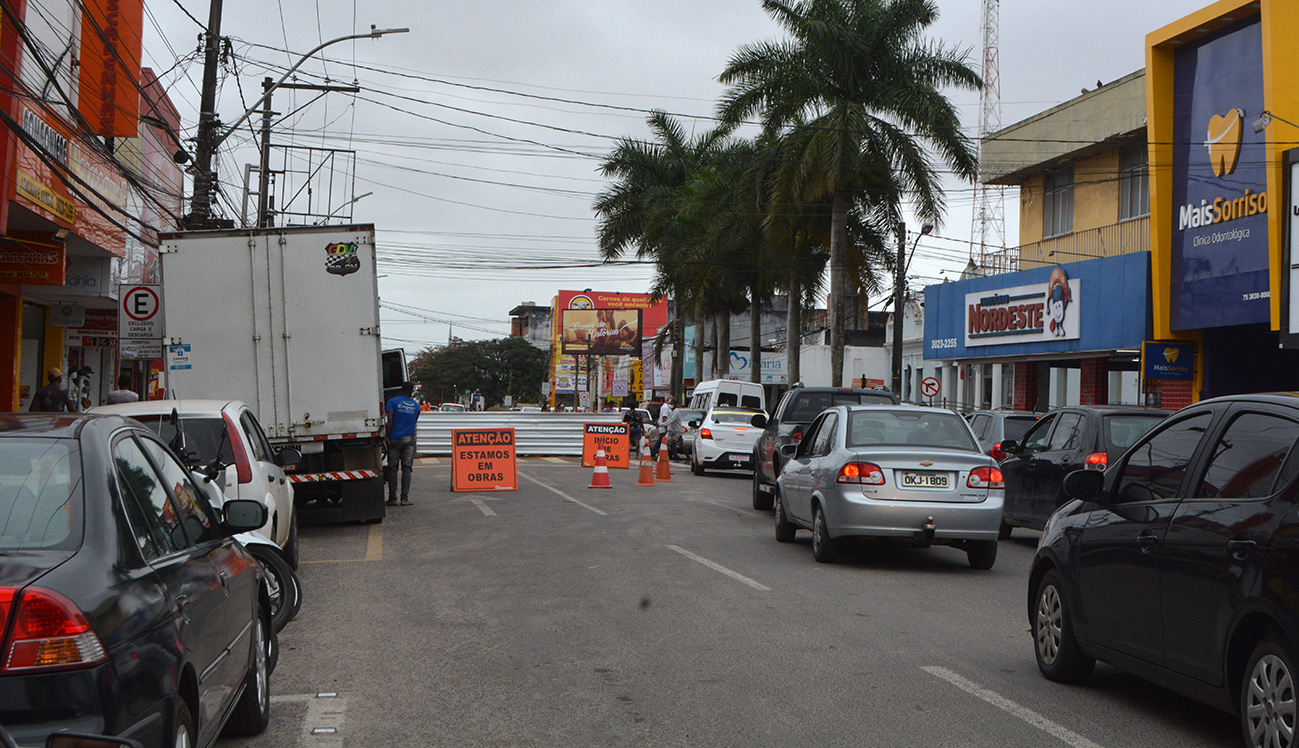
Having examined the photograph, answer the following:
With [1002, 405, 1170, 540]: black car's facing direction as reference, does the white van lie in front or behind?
in front

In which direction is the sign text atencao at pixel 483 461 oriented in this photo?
toward the camera

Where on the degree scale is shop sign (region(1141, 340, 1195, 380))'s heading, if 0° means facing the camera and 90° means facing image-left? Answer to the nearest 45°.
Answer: approximately 0°

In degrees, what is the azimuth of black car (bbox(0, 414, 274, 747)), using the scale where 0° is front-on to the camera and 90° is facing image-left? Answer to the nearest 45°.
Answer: approximately 225°

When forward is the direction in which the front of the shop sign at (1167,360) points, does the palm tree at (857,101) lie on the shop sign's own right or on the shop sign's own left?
on the shop sign's own right

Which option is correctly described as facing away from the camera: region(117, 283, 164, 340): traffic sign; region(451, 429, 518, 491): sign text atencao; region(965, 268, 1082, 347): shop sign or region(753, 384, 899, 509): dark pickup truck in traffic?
the dark pickup truck in traffic

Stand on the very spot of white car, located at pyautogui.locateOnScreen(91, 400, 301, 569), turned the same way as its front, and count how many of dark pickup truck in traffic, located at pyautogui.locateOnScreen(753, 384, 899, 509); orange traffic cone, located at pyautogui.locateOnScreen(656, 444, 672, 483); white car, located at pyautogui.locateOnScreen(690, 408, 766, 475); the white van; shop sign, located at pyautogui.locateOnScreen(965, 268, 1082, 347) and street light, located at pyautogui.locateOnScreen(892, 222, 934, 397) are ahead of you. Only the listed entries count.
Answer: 6

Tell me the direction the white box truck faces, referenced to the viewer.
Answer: facing away from the viewer

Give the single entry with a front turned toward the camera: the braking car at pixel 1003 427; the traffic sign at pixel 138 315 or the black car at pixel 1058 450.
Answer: the traffic sign

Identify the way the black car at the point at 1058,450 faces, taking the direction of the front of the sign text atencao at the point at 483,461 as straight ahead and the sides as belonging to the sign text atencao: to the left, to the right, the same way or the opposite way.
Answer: the opposite way

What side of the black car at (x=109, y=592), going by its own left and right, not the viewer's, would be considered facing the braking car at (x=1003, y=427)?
front

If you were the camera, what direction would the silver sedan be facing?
facing away from the viewer and to the left of the viewer

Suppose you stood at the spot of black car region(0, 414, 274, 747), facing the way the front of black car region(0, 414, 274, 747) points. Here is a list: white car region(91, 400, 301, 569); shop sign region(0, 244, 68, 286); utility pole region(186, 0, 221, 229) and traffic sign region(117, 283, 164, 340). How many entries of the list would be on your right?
0

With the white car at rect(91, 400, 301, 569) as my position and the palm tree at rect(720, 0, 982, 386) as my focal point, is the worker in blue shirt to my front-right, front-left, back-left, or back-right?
front-left

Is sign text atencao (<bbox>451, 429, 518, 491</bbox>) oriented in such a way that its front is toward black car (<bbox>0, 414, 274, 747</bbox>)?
yes

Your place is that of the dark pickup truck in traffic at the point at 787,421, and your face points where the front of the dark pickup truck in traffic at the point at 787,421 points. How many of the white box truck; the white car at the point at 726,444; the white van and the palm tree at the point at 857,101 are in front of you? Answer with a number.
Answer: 3

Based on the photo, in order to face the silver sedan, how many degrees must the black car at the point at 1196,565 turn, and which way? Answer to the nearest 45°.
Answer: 0° — it already faces it

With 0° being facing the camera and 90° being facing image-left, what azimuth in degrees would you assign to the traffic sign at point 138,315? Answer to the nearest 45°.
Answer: approximately 0°

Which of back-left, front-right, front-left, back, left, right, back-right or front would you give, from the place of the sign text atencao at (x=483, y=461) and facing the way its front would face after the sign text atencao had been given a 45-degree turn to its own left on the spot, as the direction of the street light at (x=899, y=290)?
left

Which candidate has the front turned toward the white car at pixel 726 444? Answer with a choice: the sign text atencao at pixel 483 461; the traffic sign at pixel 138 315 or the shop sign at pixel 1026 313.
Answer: the shop sign

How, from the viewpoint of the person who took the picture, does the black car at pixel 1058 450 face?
facing away from the viewer and to the left of the viewer
